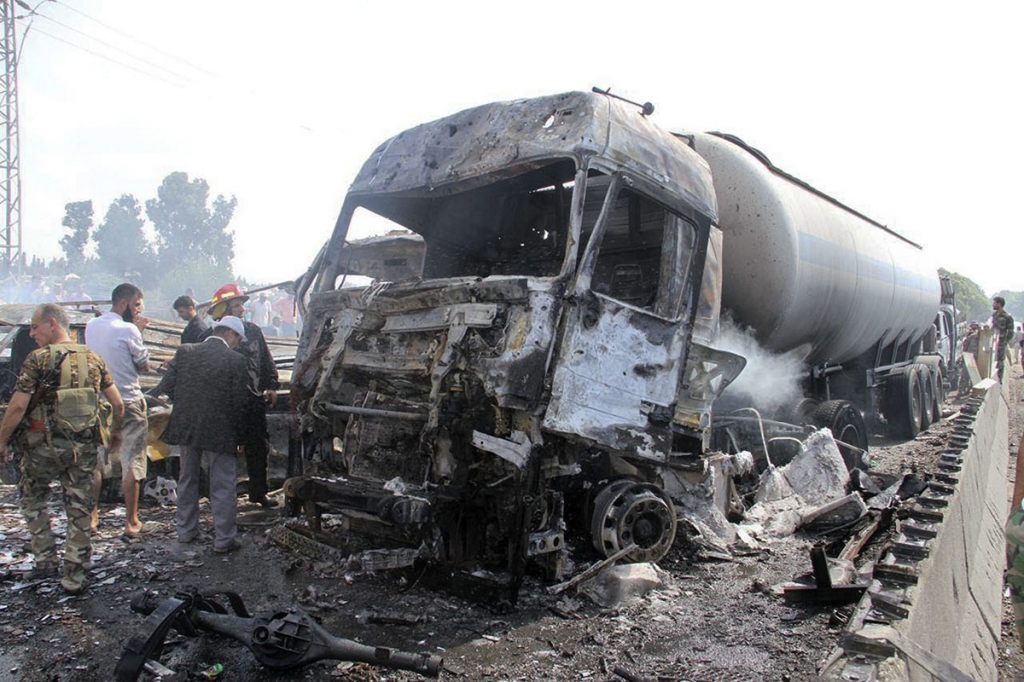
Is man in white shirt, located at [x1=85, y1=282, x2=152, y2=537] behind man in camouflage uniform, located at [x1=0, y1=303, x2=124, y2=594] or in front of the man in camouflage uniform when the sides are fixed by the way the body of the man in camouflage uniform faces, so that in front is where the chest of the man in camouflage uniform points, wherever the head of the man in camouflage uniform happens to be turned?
in front
